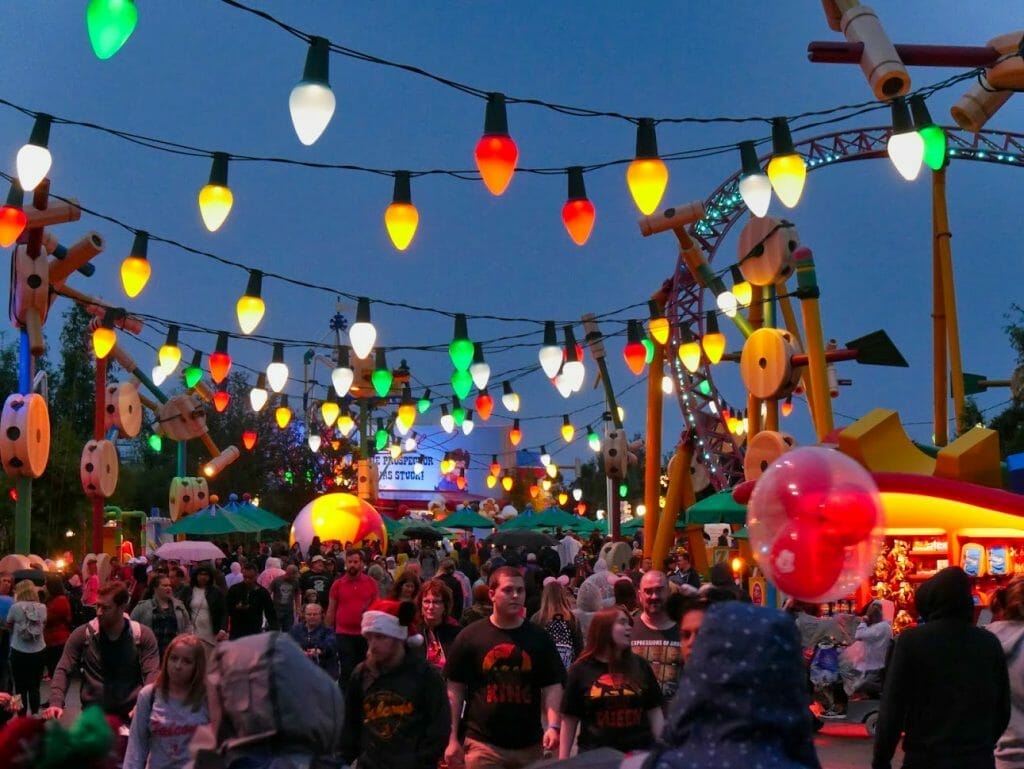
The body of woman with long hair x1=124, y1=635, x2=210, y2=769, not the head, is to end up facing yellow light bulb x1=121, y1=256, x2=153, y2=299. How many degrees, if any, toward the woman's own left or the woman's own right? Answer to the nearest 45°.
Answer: approximately 180°

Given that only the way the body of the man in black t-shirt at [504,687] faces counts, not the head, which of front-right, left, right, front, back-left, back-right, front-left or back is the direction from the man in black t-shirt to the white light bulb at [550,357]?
back

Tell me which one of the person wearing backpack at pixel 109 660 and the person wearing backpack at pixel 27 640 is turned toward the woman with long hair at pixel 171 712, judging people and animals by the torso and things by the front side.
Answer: the person wearing backpack at pixel 109 660

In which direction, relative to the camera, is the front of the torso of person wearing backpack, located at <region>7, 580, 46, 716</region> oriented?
away from the camera

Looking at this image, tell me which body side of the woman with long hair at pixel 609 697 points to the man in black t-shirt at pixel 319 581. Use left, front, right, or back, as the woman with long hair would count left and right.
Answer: back

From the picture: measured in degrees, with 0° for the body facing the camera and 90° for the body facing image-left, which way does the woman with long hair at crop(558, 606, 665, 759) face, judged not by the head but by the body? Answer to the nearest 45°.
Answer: approximately 0°
